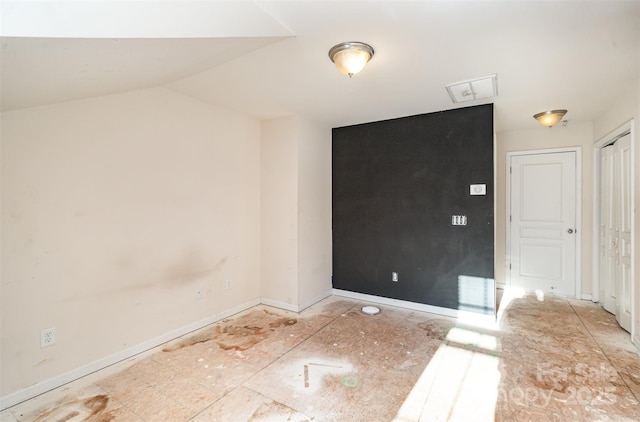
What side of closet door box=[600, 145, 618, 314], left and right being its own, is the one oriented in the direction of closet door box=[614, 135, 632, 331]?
left

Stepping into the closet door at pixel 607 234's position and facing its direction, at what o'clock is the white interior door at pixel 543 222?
The white interior door is roughly at 1 o'clock from the closet door.

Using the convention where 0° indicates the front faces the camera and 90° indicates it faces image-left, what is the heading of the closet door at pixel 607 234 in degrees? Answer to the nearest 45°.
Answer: approximately 90°

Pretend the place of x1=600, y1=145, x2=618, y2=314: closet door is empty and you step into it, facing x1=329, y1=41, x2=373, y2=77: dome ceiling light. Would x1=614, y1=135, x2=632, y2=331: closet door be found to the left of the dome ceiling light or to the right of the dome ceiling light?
left

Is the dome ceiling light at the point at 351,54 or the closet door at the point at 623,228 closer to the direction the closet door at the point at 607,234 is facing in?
the dome ceiling light
